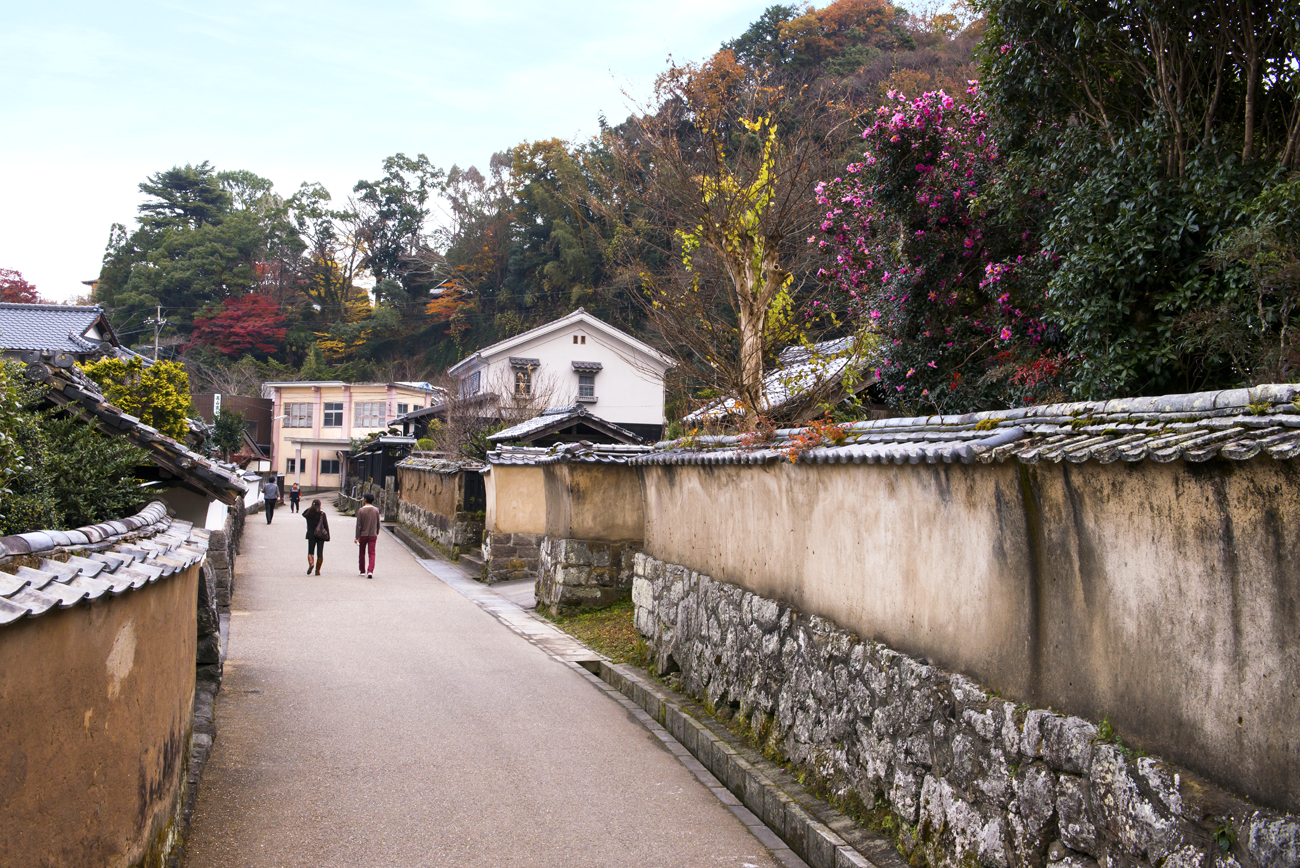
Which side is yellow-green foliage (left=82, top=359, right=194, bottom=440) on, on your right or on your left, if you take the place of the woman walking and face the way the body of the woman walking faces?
on your left

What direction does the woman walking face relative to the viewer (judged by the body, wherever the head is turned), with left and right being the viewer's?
facing away from the viewer

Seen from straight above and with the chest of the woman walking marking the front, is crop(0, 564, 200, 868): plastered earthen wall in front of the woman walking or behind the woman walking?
behind

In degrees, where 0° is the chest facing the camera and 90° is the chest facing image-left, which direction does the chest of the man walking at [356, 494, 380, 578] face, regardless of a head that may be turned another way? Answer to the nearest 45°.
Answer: approximately 180°

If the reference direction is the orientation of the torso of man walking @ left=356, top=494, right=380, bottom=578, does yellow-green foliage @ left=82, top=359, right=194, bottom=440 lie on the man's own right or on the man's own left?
on the man's own left

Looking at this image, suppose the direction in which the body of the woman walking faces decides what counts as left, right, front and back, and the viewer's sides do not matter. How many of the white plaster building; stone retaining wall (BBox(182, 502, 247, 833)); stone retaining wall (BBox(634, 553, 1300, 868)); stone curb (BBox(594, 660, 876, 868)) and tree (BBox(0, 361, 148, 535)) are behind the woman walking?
4

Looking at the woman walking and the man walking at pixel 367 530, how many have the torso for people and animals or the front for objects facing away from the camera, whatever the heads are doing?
2

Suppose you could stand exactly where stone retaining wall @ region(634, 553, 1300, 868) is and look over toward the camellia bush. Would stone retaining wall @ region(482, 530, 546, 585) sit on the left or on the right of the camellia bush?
left

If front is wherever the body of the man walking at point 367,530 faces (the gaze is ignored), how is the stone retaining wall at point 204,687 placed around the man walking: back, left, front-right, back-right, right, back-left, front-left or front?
back

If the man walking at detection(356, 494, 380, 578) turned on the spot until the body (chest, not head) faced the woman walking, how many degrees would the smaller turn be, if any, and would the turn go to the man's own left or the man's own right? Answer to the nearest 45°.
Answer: approximately 45° to the man's own left

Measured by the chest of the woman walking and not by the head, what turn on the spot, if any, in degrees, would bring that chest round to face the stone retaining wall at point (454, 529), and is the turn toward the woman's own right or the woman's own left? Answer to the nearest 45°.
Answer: approximately 45° to the woman's own right

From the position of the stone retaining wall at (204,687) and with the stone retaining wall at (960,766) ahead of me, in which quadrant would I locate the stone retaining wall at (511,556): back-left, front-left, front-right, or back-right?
back-left

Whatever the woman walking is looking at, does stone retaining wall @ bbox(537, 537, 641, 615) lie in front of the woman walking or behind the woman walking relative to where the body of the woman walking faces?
behind

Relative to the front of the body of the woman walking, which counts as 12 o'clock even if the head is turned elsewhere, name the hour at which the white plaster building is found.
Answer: The white plaster building is roughly at 1 o'clock from the woman walking.
